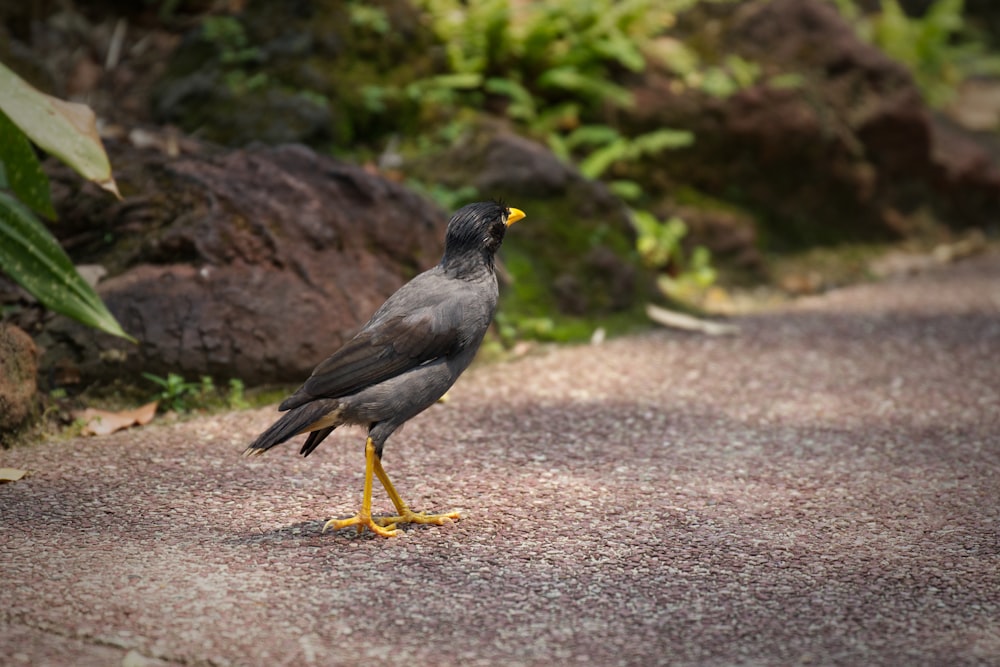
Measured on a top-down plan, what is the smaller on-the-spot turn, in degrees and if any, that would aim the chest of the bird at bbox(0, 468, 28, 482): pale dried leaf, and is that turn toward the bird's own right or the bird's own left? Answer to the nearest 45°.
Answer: approximately 180°

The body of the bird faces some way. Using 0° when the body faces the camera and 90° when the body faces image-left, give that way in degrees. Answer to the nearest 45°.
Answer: approximately 270°

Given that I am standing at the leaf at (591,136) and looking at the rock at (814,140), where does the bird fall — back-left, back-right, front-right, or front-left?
back-right

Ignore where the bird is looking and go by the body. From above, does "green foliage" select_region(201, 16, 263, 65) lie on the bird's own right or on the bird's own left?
on the bird's own left

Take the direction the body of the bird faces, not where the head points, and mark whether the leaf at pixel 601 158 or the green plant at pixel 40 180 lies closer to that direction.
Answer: the leaf

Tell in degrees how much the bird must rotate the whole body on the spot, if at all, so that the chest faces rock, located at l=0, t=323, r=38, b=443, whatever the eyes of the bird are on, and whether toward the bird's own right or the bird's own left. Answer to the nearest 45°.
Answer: approximately 135° to the bird's own left

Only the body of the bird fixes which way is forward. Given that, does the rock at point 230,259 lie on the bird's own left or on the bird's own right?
on the bird's own left

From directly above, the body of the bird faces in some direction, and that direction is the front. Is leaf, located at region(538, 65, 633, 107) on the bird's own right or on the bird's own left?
on the bird's own left

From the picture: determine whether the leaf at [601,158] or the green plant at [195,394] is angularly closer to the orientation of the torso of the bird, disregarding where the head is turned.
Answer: the leaf
